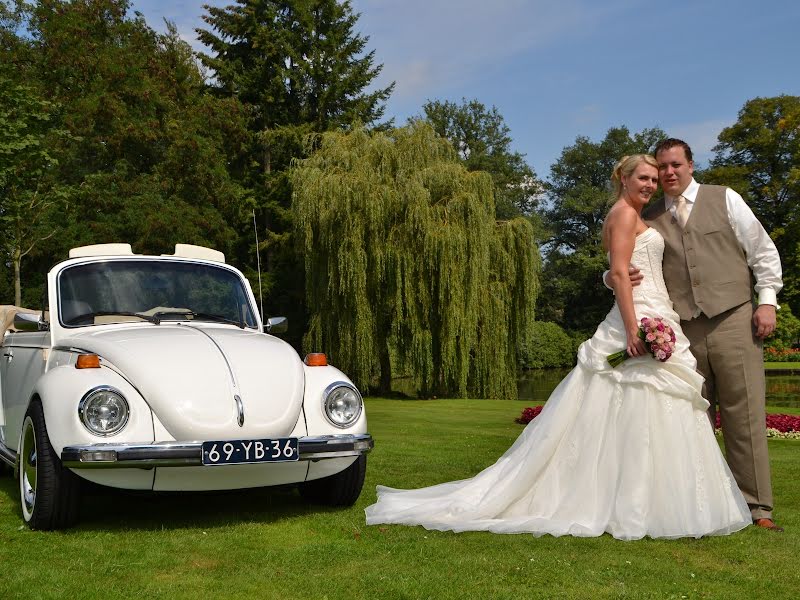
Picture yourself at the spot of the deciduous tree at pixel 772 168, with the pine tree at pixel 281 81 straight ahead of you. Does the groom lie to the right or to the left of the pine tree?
left

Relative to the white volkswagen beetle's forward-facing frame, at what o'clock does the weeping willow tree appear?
The weeping willow tree is roughly at 8 o'clock from the white volkswagen beetle.

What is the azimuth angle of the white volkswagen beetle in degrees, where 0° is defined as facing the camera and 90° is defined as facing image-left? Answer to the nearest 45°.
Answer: approximately 315°

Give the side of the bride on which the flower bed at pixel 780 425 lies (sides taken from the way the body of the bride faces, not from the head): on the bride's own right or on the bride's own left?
on the bride's own left

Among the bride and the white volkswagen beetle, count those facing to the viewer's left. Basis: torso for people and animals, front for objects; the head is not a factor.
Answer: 0

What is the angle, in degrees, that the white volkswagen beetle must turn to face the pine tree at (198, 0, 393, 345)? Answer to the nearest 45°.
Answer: approximately 135° to its left
